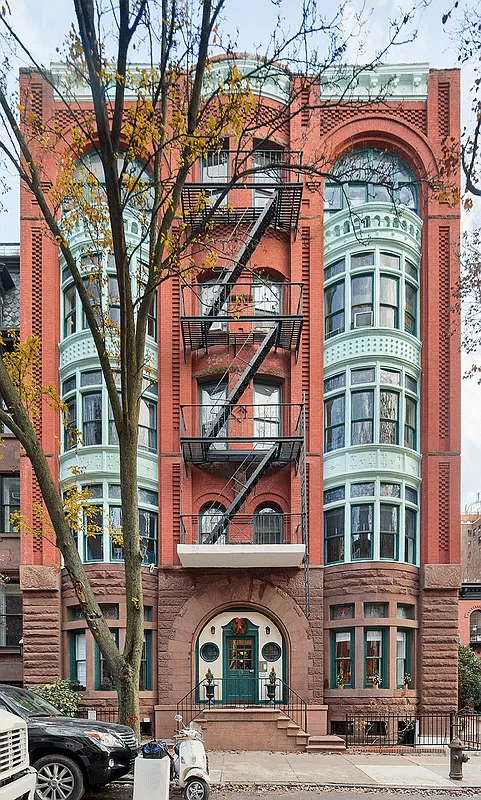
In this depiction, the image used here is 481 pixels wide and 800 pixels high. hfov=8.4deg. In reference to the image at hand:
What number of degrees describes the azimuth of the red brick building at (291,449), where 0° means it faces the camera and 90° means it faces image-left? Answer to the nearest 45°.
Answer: approximately 0°

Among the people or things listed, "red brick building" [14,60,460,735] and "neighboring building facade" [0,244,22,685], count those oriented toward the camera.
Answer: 2

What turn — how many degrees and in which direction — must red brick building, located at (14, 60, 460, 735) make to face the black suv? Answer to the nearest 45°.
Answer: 0° — it already faces it

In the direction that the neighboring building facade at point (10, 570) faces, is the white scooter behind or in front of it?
in front

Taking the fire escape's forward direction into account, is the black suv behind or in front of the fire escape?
in front

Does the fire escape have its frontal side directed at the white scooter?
yes

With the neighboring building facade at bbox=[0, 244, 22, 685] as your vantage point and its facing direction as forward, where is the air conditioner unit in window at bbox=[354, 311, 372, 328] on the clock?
The air conditioner unit in window is roughly at 10 o'clock from the neighboring building facade.
